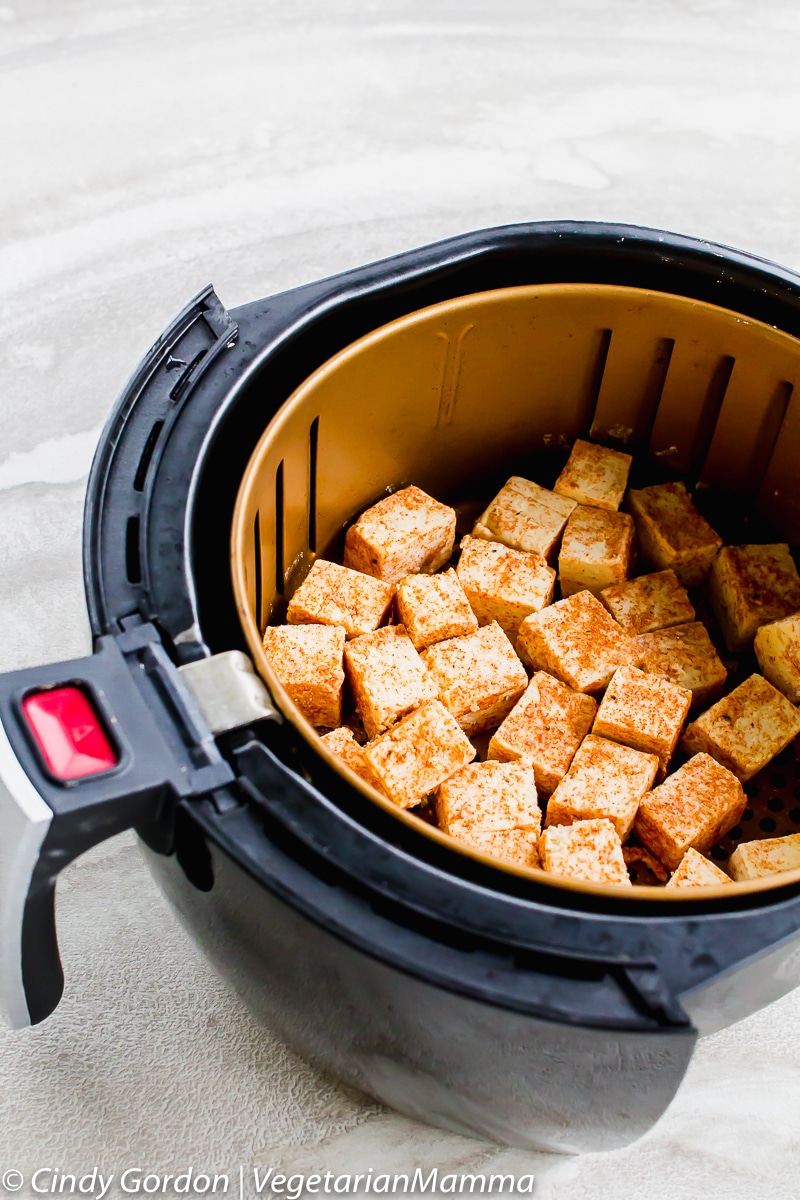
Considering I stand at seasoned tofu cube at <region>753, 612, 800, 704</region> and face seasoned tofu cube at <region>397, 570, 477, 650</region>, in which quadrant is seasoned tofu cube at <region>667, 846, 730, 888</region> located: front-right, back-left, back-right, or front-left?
front-left

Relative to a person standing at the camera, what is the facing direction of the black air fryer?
facing the viewer and to the left of the viewer

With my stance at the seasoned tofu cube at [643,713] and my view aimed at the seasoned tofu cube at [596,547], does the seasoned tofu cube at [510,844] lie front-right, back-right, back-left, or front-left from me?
back-left

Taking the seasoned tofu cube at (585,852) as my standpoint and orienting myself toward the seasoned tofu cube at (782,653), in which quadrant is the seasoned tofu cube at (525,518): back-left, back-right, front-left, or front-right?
front-left
